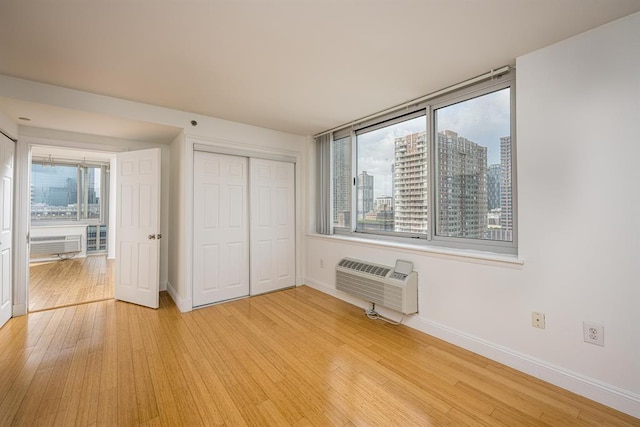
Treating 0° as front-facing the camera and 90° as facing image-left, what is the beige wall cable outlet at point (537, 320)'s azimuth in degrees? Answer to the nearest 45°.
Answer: approximately 45°

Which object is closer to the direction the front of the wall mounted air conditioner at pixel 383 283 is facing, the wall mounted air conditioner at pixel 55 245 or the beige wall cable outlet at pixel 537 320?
the wall mounted air conditioner

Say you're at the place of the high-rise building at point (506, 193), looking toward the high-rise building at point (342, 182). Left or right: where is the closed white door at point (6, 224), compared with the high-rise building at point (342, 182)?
left

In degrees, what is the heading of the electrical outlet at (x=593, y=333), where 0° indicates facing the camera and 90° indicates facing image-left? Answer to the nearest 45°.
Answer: approximately 45°
